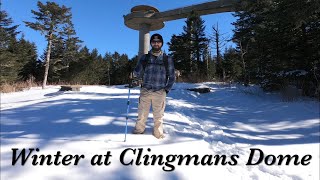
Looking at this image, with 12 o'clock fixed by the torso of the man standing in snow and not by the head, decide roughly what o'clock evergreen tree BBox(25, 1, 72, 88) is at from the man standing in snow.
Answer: The evergreen tree is roughly at 5 o'clock from the man standing in snow.

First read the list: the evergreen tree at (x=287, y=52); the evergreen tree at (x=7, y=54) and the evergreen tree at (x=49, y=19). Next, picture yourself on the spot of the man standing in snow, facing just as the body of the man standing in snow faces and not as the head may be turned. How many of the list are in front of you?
0

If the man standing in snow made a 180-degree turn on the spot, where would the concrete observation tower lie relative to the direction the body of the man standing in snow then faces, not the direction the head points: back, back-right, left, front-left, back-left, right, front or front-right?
front

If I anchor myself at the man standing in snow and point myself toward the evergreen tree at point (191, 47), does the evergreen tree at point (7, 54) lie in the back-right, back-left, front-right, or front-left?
front-left

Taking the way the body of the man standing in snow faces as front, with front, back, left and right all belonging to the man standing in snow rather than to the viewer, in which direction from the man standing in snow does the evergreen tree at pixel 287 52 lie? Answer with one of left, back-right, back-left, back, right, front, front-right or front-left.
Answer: back-left

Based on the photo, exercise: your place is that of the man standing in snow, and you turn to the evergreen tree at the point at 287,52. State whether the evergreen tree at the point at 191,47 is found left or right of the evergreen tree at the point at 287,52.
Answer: left

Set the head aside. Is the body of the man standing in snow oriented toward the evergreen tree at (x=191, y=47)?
no

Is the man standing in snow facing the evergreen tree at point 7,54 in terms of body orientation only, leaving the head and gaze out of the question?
no

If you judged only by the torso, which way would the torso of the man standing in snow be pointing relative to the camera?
toward the camera
